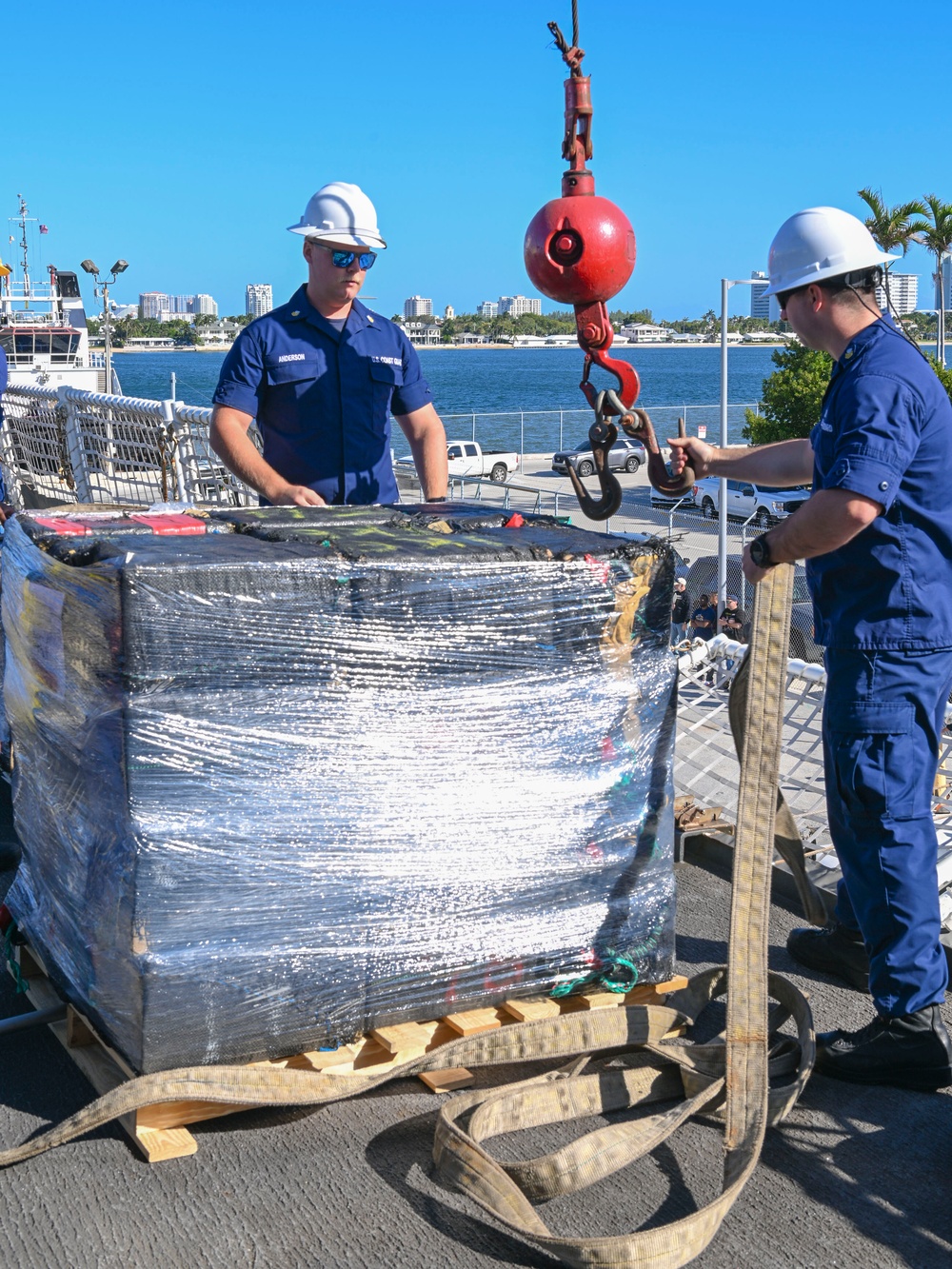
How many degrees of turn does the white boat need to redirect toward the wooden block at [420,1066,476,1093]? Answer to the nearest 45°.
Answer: approximately 45° to its left

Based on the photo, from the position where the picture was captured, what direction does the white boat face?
facing the viewer and to the left of the viewer

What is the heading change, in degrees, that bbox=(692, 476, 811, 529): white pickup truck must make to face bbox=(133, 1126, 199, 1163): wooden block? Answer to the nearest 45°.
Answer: approximately 45° to its right

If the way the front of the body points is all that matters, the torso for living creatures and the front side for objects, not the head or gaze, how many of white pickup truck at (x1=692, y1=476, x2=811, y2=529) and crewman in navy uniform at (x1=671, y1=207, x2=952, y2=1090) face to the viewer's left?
1

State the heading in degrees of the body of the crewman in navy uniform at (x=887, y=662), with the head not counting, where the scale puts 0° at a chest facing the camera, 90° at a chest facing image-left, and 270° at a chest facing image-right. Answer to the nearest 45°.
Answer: approximately 90°

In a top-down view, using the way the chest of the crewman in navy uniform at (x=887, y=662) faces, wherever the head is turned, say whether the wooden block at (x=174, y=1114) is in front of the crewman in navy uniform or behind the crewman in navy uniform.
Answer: in front

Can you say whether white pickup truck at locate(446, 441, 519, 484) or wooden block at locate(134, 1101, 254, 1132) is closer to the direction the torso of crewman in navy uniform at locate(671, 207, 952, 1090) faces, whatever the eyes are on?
the wooden block
